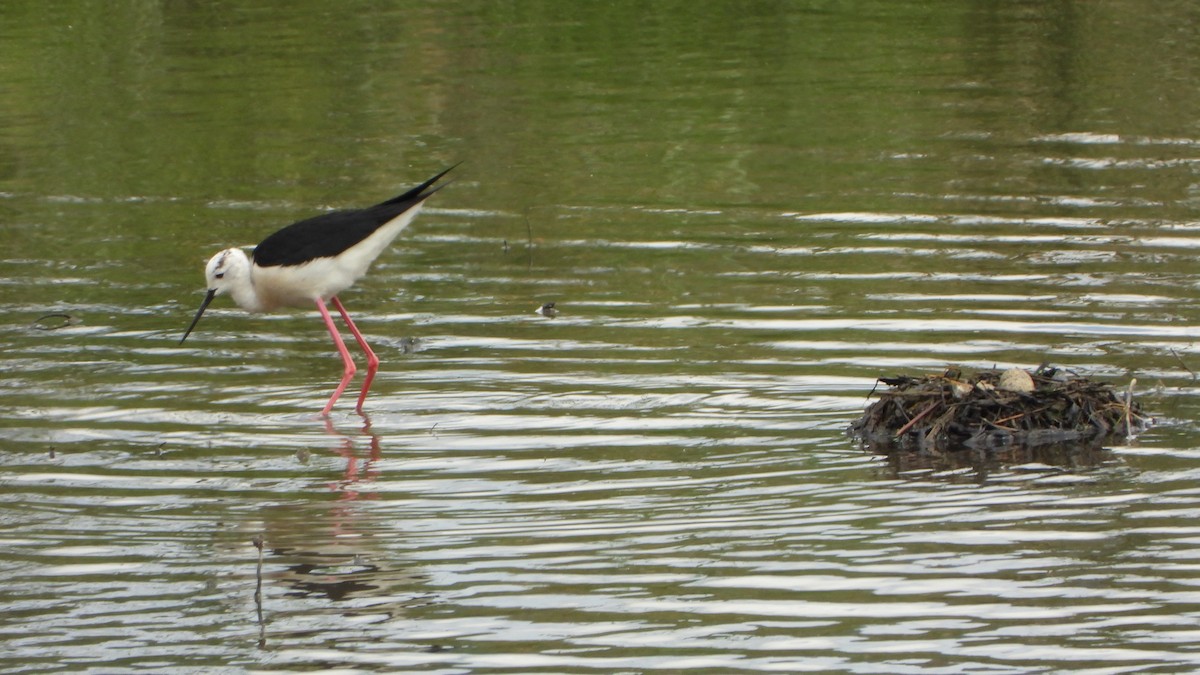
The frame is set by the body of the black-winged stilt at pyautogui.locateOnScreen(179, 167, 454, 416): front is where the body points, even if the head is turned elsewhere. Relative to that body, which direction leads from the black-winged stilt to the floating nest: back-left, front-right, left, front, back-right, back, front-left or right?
back-left

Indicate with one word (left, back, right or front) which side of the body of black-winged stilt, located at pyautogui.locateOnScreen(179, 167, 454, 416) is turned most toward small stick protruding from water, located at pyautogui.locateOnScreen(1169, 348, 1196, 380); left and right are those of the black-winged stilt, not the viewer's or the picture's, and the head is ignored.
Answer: back

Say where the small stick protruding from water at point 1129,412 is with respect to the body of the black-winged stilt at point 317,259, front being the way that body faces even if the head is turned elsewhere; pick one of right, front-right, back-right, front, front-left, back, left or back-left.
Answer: back-left

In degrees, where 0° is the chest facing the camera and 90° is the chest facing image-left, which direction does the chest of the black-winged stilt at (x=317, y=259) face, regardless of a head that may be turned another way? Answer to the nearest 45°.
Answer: approximately 90°

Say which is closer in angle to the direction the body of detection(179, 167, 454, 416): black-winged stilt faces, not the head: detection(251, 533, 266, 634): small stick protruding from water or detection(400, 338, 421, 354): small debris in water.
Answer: the small stick protruding from water

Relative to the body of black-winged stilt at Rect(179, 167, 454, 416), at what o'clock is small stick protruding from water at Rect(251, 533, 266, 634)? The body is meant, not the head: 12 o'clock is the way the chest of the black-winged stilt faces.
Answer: The small stick protruding from water is roughly at 9 o'clock from the black-winged stilt.

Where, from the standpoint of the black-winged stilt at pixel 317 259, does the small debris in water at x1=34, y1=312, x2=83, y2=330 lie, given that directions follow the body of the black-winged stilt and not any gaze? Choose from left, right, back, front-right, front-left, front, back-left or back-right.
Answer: front-right

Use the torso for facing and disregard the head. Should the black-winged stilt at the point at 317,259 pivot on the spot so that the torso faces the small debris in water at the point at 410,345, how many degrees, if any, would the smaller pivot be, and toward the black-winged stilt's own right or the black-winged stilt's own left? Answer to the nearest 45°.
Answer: approximately 135° to the black-winged stilt's own right

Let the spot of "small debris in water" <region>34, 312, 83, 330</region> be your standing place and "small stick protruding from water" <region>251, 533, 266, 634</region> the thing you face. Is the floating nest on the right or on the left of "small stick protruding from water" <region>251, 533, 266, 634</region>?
left
